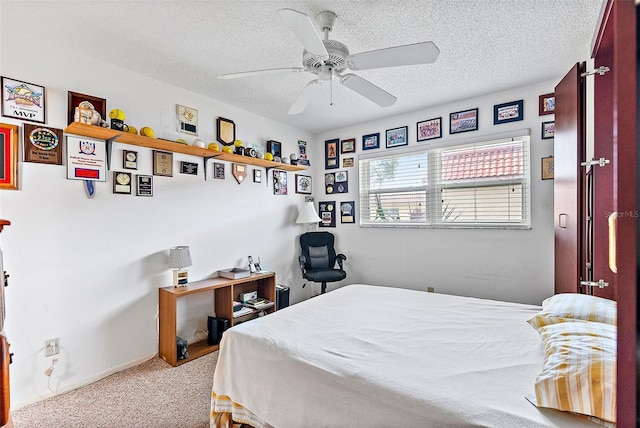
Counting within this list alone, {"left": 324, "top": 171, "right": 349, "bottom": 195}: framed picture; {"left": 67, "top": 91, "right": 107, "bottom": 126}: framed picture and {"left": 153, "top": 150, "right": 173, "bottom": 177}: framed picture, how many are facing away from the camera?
0

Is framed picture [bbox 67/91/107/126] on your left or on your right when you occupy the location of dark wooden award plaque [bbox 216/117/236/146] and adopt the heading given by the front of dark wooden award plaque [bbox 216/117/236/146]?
on your right

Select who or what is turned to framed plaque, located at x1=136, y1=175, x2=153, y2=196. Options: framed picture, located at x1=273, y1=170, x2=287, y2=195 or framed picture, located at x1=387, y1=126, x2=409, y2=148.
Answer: framed picture, located at x1=387, y1=126, x2=409, y2=148

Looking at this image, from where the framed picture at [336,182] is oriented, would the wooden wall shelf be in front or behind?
in front

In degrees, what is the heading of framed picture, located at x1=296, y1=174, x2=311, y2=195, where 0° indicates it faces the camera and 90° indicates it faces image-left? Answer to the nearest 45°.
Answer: approximately 315°

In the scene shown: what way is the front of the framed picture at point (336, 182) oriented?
toward the camera

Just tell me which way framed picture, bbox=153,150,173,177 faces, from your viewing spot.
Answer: facing the viewer and to the right of the viewer

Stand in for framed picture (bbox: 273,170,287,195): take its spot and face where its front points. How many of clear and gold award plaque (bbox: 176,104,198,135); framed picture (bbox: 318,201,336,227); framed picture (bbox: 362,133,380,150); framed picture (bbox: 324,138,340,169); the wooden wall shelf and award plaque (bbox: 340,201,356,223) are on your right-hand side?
2
